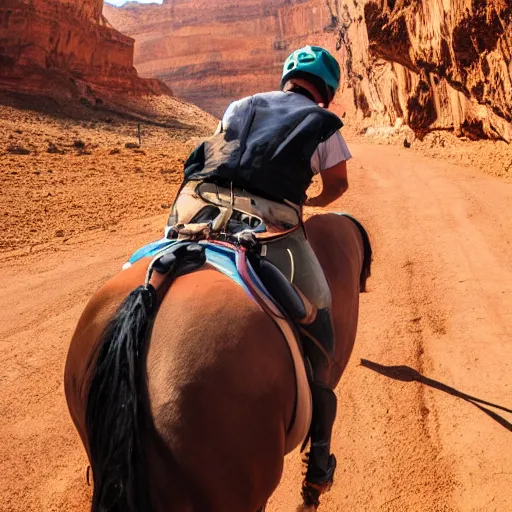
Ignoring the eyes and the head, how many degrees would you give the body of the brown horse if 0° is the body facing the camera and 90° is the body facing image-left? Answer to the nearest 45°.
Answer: approximately 225°
